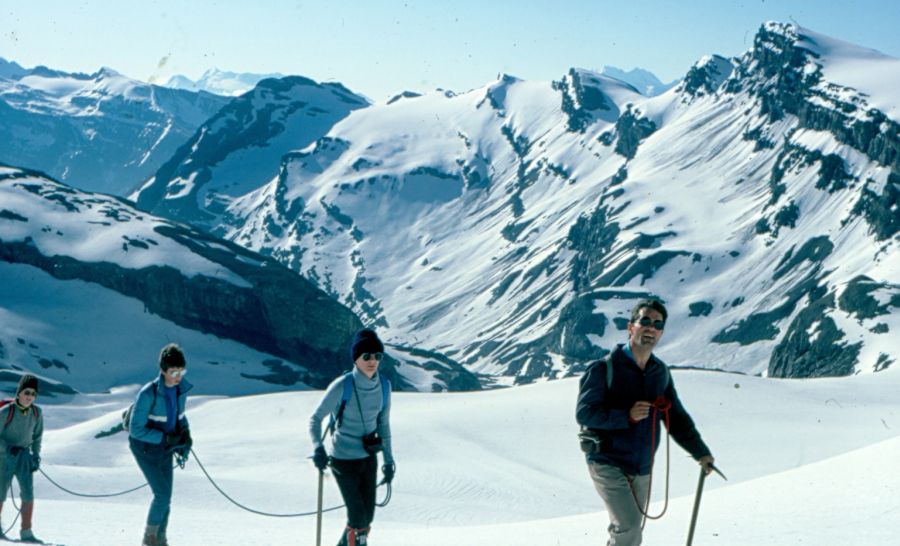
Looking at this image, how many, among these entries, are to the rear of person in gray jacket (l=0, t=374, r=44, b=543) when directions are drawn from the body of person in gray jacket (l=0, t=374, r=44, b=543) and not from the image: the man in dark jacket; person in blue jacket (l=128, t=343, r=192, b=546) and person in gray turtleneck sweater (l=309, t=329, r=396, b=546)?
0

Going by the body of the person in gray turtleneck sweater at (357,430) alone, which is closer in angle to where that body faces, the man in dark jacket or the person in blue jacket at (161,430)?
the man in dark jacket

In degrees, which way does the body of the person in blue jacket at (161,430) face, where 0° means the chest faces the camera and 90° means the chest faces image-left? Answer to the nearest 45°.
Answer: approximately 315°

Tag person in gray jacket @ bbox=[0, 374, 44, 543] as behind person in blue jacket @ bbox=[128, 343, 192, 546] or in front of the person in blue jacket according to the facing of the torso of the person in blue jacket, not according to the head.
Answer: behind

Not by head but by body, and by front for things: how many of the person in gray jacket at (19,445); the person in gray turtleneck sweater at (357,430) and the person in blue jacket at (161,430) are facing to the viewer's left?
0

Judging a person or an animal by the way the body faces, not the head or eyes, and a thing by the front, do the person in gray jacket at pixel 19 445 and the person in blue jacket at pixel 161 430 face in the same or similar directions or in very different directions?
same or similar directions

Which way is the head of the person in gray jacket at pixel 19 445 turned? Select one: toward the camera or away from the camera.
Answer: toward the camera

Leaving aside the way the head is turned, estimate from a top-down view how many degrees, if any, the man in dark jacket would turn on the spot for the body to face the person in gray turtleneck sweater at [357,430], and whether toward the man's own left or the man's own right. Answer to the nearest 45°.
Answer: approximately 180°

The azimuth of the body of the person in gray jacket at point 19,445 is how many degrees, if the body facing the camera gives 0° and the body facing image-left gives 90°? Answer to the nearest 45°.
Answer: approximately 315°

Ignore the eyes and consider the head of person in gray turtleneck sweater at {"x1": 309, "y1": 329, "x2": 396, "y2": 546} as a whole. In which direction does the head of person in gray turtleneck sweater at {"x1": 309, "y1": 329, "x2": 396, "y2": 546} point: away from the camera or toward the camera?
toward the camera

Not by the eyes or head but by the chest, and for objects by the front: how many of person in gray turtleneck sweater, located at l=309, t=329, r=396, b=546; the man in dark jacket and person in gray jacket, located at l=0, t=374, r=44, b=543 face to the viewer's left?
0

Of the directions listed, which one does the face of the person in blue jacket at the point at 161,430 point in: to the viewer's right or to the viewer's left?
to the viewer's right

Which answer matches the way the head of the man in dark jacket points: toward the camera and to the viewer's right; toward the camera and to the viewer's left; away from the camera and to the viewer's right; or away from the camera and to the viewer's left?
toward the camera and to the viewer's right

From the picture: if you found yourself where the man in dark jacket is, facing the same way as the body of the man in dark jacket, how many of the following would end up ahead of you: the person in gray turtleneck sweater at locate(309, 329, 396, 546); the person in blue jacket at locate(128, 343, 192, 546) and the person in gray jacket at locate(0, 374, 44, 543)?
0

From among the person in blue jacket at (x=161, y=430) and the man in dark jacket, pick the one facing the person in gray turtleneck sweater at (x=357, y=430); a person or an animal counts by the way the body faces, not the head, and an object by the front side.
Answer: the person in blue jacket

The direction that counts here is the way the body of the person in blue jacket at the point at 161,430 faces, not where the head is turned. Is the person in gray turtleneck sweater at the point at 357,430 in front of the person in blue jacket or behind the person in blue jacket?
in front

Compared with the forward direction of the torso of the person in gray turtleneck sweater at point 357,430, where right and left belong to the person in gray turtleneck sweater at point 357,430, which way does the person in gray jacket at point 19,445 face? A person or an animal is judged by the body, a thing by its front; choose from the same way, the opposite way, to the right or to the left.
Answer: the same way
